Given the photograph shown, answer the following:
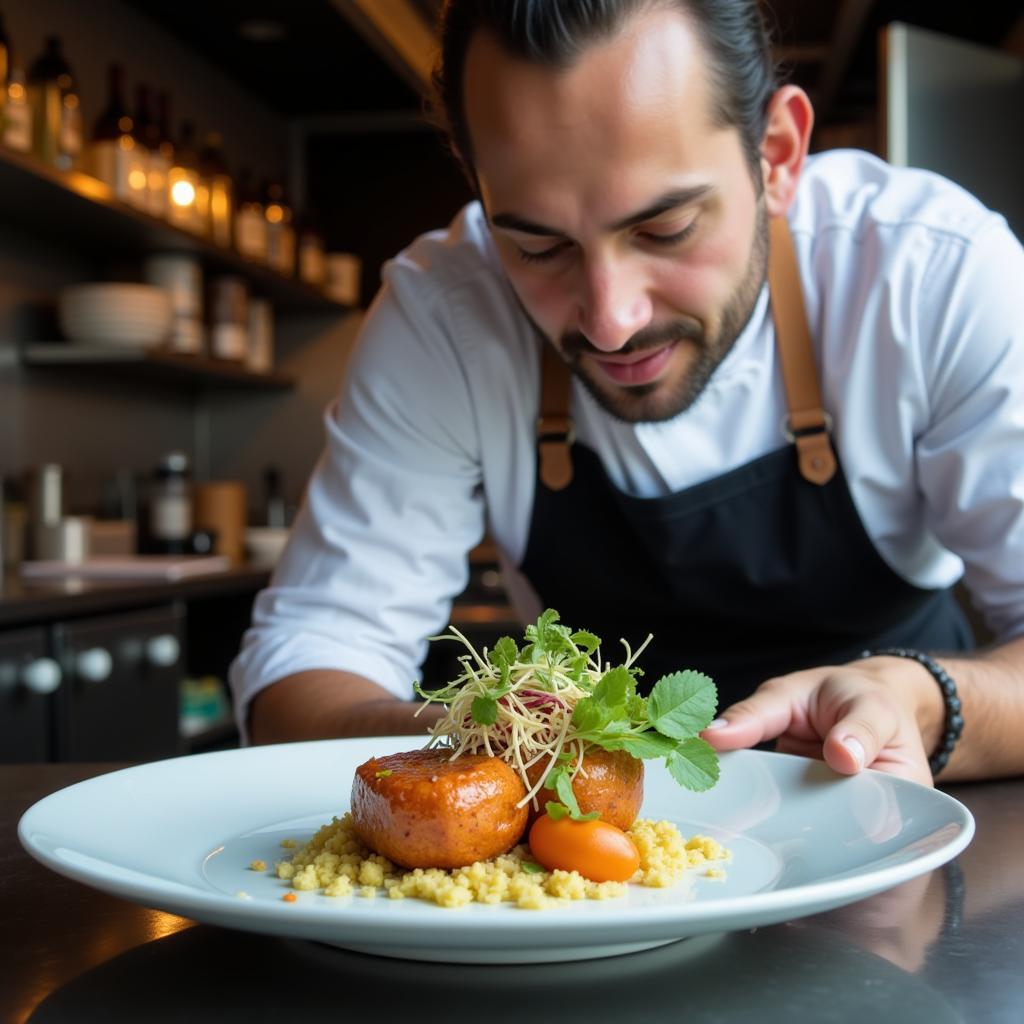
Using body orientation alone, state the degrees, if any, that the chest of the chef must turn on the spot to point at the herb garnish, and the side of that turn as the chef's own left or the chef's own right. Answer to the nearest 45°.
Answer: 0° — they already face it

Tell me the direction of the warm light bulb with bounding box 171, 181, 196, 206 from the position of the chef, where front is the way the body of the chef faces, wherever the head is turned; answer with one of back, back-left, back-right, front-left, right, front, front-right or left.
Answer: back-right

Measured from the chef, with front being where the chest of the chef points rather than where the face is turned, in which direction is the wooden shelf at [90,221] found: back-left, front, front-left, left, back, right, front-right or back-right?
back-right

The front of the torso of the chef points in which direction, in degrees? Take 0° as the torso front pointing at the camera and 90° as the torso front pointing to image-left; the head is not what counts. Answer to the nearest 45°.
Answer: approximately 0°

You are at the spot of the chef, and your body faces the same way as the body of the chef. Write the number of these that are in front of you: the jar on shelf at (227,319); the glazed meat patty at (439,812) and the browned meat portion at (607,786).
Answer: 2

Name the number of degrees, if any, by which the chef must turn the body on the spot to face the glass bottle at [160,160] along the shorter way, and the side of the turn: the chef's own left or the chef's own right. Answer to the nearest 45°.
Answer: approximately 135° to the chef's own right

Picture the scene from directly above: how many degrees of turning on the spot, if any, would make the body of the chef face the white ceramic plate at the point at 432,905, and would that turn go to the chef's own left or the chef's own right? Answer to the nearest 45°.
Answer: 0° — they already face it

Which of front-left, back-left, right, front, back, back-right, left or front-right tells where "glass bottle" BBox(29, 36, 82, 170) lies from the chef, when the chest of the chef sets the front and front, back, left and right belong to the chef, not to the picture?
back-right

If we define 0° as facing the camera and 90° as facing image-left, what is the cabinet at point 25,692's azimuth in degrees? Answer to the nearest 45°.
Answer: approximately 315°
